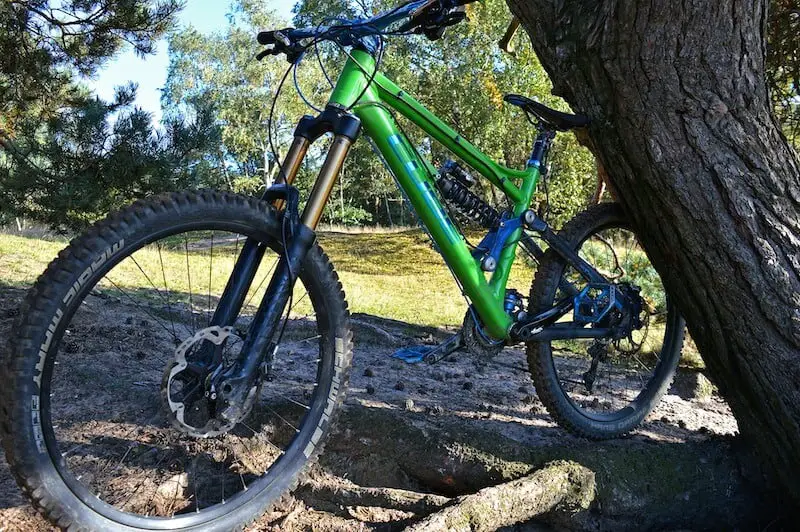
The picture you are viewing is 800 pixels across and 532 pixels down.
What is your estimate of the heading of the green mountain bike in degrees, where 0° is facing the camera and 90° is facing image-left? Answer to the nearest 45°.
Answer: approximately 45°
